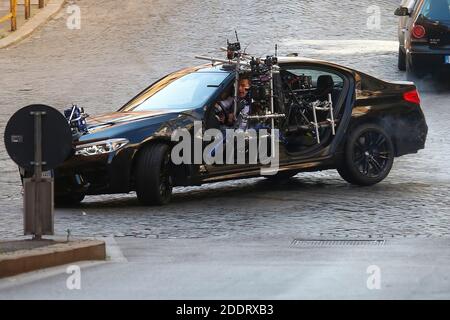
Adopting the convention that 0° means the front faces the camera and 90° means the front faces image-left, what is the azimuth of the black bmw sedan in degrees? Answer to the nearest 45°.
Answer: approximately 45°

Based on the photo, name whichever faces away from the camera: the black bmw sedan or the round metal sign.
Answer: the round metal sign

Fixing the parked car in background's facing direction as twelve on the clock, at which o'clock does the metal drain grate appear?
The metal drain grate is roughly at 6 o'clock from the parked car in background.

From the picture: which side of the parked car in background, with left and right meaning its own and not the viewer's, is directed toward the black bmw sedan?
back

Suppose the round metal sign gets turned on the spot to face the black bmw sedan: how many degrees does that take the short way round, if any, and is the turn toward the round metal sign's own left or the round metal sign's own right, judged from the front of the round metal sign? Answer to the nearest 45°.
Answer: approximately 45° to the round metal sign's own right

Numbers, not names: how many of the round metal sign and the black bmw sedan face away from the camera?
1

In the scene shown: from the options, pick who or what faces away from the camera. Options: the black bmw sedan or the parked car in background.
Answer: the parked car in background

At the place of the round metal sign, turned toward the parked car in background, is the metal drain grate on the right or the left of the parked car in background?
right

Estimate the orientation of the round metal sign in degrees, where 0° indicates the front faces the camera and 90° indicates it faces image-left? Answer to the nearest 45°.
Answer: approximately 180°

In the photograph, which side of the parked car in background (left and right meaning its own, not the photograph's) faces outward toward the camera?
back

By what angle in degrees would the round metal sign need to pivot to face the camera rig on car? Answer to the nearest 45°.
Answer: approximately 45° to its right
